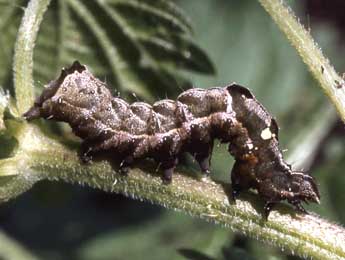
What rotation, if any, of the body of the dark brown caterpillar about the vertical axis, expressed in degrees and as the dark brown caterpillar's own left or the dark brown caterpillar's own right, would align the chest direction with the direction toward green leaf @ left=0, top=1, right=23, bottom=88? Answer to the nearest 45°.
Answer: approximately 135° to the dark brown caterpillar's own left

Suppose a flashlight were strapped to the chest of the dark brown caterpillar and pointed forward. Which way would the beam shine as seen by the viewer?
to the viewer's right
